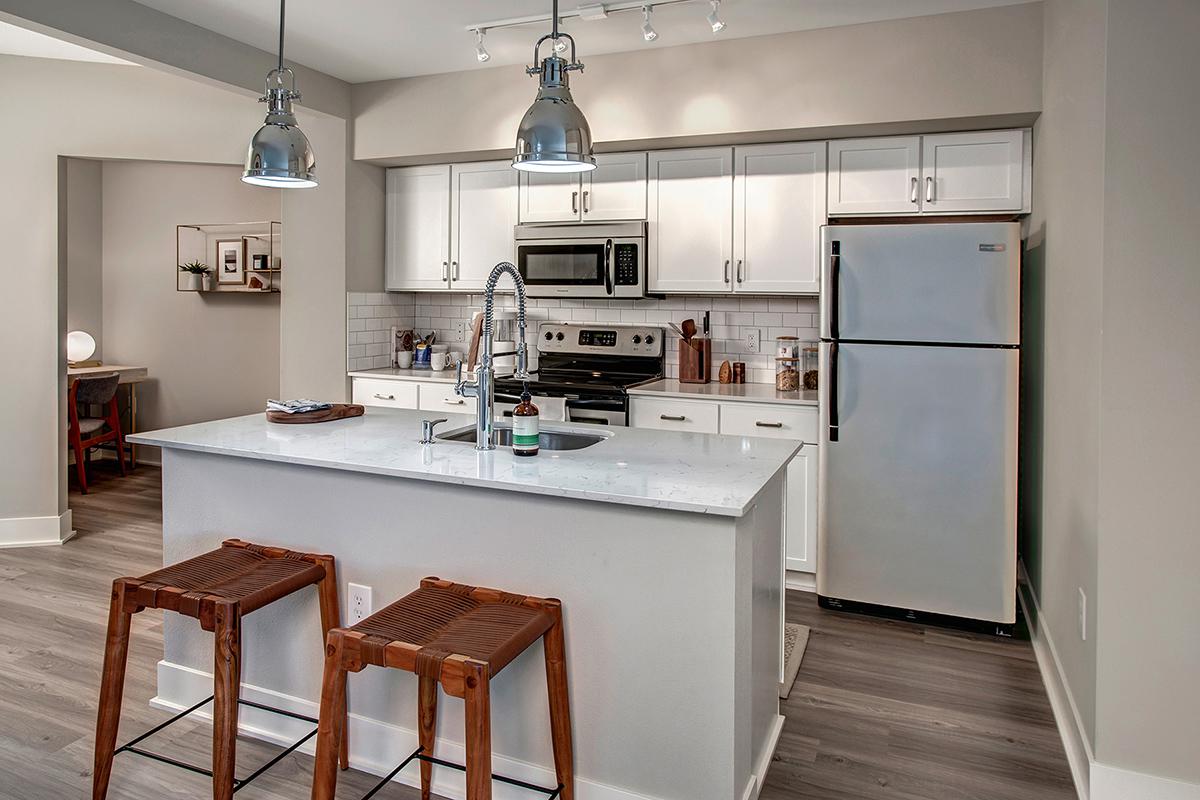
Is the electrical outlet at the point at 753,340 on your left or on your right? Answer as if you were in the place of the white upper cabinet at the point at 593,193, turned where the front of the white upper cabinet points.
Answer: on your left

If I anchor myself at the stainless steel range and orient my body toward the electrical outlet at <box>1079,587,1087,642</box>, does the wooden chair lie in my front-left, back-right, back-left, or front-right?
back-right

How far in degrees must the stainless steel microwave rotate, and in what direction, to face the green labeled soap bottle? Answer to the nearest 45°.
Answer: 0° — it already faces it

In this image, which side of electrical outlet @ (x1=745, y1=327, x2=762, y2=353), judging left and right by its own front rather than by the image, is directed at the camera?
front

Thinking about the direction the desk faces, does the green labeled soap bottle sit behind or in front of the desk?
in front

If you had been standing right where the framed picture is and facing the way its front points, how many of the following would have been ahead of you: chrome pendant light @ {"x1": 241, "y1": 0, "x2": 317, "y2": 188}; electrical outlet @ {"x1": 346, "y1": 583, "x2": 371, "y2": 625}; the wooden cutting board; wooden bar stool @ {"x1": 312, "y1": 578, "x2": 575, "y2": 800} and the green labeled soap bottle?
5

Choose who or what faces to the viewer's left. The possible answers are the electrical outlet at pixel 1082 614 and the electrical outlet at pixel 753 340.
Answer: the electrical outlet at pixel 1082 614

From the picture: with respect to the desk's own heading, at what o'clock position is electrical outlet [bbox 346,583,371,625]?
The electrical outlet is roughly at 12 o'clock from the desk.

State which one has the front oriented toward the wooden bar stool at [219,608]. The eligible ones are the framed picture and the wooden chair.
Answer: the framed picture

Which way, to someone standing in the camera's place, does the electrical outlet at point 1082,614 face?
facing to the left of the viewer

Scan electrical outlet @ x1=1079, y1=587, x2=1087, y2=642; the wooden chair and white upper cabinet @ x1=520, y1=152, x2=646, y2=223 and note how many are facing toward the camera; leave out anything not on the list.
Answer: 1

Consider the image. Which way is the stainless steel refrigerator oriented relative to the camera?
toward the camera

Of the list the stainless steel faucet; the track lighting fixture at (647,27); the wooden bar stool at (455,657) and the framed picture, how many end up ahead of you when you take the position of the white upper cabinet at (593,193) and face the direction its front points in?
3

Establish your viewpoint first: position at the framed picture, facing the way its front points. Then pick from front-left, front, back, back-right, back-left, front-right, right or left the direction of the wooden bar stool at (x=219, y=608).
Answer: front

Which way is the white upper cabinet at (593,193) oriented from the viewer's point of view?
toward the camera

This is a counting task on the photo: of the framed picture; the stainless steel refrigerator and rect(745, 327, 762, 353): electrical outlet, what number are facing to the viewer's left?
0
